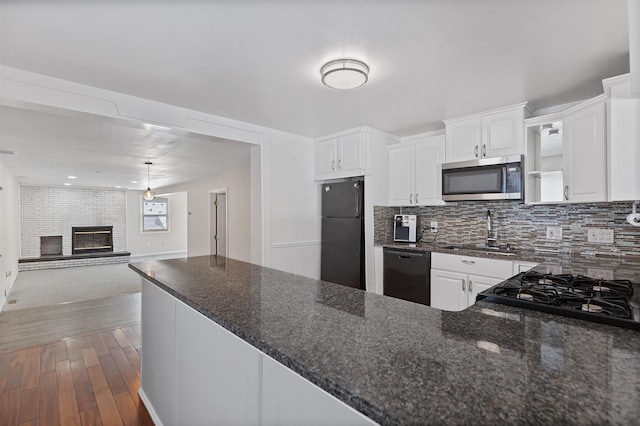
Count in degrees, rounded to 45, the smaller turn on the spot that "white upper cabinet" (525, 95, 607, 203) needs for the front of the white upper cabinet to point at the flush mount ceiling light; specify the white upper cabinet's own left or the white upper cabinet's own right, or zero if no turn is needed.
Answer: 0° — it already faces it

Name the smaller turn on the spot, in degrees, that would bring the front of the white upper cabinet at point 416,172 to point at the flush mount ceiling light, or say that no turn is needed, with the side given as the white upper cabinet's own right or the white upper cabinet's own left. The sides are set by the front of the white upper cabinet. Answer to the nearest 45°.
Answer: approximately 45° to the white upper cabinet's own left

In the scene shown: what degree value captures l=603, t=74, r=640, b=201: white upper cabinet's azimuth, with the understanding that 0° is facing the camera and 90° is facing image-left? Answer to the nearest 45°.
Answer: approximately 90°

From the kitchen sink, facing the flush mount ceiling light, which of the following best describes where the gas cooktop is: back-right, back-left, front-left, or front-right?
front-left

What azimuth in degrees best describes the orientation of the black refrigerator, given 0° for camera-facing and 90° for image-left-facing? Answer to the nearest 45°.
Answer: approximately 45°

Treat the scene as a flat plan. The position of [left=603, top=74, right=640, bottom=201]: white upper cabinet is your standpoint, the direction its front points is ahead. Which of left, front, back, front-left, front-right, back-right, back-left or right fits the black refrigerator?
front

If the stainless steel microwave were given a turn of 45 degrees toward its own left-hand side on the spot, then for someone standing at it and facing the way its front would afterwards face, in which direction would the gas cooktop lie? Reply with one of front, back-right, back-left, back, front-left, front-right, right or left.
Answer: front-right

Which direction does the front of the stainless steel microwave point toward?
toward the camera

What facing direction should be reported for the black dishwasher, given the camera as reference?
facing the viewer and to the left of the viewer

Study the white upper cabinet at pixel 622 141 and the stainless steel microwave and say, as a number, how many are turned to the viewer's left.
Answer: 1

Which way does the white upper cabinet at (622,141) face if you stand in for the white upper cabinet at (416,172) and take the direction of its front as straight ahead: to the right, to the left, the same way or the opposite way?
to the right

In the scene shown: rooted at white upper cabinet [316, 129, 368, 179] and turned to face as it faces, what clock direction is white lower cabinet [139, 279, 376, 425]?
The white lower cabinet is roughly at 11 o'clock from the white upper cabinet.

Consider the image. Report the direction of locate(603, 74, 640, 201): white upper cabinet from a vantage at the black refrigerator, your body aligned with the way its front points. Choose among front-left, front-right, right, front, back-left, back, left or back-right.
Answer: left

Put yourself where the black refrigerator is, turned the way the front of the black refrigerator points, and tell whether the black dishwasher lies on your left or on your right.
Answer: on your left
